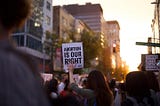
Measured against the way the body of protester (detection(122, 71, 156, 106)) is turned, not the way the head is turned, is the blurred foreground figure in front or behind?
behind

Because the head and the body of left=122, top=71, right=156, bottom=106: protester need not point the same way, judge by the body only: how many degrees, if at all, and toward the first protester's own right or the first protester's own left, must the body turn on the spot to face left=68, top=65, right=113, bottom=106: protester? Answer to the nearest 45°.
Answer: approximately 45° to the first protester's own left

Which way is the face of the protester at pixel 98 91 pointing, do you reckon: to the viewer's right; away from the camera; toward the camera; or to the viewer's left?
away from the camera

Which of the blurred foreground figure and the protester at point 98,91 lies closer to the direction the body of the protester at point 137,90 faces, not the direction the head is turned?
the protester

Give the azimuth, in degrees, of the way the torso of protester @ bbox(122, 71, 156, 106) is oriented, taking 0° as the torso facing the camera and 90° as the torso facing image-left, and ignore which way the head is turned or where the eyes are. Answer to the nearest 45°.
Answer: approximately 180°

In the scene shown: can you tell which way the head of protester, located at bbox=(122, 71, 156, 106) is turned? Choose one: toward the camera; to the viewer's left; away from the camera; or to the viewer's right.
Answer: away from the camera
